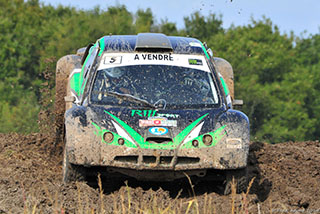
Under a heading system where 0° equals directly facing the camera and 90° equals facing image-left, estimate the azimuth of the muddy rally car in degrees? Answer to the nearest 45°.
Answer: approximately 0°
